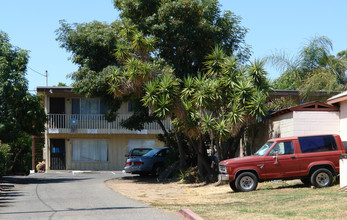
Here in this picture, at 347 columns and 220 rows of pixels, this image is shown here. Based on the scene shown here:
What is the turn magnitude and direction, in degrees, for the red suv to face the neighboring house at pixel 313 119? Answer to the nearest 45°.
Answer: approximately 90° to its right

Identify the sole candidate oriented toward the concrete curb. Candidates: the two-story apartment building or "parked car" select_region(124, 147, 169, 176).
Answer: the two-story apartment building

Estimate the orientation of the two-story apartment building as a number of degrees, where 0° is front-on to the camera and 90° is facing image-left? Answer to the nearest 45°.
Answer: approximately 0°

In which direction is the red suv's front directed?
to the viewer's left

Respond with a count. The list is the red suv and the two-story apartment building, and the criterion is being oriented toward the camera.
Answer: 1
